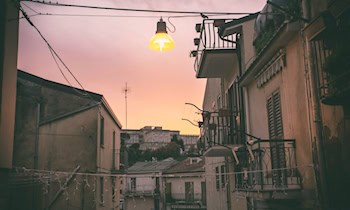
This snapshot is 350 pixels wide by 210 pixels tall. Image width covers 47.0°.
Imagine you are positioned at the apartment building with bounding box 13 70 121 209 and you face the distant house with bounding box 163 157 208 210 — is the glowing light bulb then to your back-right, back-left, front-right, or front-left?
back-right

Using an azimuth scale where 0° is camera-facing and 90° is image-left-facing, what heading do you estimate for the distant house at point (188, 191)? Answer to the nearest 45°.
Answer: approximately 0°

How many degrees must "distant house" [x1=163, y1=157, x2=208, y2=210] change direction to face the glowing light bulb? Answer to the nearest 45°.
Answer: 0° — it already faces it

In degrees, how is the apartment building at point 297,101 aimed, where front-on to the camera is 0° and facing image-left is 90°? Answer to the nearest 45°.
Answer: approximately 45°
